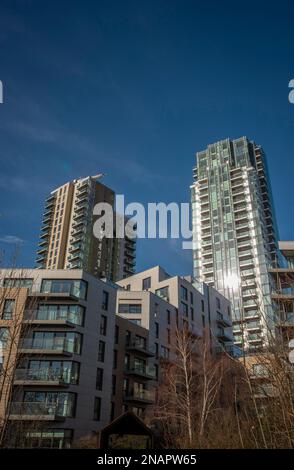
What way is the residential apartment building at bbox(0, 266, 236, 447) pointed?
toward the camera
